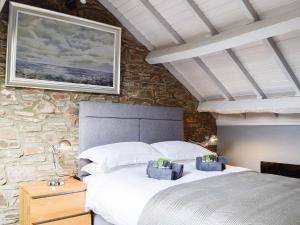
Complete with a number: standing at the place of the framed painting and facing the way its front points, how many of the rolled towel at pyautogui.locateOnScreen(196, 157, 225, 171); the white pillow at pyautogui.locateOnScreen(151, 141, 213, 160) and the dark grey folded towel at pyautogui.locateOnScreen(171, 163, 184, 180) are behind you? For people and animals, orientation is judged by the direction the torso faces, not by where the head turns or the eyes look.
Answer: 0

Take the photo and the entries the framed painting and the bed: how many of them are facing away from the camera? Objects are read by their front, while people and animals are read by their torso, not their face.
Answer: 0

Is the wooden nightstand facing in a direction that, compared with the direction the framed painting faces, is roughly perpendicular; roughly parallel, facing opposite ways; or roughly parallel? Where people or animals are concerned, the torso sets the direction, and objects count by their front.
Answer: roughly parallel

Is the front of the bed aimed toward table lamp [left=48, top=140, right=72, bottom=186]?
no

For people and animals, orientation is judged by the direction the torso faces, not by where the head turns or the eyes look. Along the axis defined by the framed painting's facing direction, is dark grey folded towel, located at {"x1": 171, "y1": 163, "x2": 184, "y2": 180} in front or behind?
in front

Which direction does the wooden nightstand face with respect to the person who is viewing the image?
facing the viewer and to the right of the viewer

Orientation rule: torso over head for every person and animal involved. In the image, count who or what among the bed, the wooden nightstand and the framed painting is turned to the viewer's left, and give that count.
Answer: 0

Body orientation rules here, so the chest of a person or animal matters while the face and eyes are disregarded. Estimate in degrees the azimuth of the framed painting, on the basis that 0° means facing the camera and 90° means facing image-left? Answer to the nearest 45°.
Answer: approximately 315°

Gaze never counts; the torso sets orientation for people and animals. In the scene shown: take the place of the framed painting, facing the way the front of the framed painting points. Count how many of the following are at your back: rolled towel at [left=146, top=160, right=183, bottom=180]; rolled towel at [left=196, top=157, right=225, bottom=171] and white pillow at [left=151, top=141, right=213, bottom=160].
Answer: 0

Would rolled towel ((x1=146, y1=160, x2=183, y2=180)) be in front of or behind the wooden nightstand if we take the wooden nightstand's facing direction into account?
in front

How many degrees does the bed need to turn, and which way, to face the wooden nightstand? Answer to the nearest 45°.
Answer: approximately 135° to its right

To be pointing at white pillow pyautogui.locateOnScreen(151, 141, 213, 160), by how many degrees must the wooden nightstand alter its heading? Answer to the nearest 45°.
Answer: approximately 45° to its left
